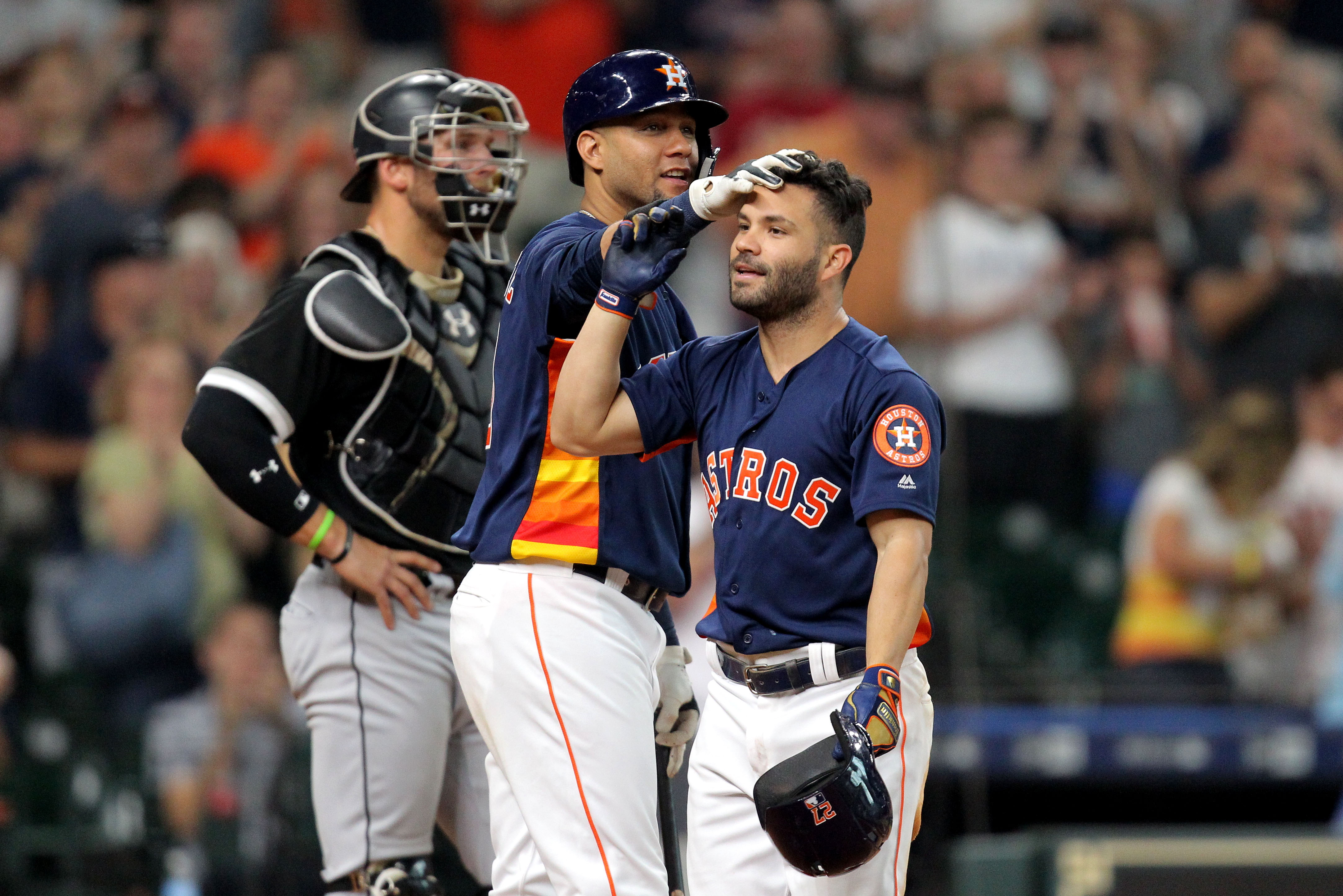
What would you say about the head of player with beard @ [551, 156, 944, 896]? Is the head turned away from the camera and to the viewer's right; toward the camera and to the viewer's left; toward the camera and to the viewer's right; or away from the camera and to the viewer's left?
toward the camera and to the viewer's left

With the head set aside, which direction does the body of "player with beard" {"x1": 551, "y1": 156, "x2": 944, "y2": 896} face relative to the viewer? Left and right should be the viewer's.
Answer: facing the viewer and to the left of the viewer

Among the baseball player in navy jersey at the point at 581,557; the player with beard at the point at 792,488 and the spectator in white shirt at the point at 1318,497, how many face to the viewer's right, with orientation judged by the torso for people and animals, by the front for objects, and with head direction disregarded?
1

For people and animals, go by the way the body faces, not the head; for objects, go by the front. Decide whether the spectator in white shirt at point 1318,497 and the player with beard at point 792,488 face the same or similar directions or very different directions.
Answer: same or similar directions

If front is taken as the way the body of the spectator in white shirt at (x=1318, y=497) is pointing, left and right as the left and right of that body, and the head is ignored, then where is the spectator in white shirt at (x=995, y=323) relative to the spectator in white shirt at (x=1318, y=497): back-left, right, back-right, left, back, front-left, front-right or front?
right

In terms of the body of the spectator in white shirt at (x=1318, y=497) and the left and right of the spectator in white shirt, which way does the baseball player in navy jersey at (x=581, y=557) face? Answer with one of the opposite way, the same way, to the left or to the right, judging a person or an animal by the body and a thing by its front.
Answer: to the left

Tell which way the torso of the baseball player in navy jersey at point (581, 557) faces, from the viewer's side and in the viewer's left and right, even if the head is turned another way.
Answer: facing to the right of the viewer

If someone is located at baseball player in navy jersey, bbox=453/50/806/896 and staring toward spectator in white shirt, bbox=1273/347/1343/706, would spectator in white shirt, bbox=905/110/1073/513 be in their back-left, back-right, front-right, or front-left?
front-left

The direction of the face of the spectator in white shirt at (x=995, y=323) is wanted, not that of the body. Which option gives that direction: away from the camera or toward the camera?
toward the camera

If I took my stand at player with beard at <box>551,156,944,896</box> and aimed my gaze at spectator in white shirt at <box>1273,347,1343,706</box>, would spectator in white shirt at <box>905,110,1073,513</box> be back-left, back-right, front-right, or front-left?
front-left

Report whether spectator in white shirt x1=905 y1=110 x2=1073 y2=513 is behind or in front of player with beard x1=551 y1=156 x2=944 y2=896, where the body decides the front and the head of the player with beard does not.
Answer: behind

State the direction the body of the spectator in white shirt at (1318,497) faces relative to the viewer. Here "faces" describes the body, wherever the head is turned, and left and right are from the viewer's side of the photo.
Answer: facing the viewer
